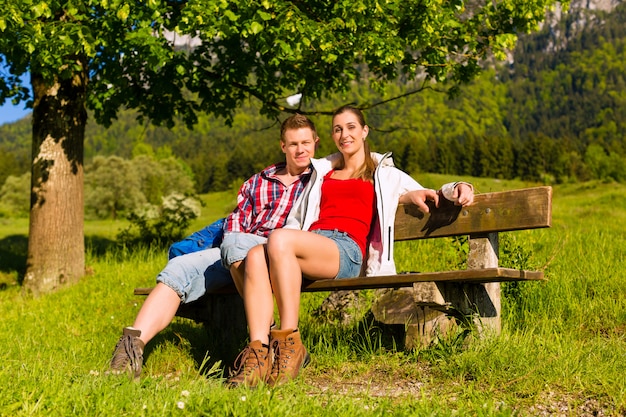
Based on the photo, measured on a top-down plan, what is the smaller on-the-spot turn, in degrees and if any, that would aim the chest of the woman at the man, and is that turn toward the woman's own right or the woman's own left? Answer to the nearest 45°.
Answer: approximately 90° to the woman's own right

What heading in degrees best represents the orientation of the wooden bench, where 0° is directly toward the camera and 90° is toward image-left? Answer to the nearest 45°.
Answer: approximately 45°

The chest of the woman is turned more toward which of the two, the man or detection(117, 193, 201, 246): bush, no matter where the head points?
the man
